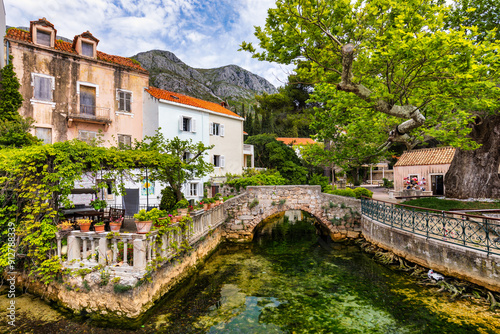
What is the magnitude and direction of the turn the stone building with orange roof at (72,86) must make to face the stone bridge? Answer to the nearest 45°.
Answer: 0° — it already faces it

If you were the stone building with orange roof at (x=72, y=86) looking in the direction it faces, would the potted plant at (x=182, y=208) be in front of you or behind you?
in front

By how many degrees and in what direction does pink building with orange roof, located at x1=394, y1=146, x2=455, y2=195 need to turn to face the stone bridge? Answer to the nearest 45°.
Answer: approximately 45° to its right

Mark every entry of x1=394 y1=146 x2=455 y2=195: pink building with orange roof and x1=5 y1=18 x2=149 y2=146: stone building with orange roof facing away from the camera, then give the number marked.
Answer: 0

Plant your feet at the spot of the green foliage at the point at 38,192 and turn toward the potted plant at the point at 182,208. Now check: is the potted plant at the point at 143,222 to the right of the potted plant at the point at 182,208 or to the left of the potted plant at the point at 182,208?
right

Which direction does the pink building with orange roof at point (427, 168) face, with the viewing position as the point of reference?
facing the viewer

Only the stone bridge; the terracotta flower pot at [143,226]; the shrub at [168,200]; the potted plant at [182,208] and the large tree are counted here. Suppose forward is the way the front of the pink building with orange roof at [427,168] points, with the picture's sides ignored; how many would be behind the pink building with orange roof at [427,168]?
0

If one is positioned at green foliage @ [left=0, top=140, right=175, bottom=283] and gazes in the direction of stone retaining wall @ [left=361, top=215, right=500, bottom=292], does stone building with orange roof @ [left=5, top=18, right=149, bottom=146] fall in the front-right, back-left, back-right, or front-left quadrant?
back-left

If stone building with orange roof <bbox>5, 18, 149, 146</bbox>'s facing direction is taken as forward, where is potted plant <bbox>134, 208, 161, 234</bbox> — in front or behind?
in front

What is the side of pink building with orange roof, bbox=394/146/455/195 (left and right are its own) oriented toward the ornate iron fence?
front

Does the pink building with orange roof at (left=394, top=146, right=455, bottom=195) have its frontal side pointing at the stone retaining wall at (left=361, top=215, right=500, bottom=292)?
yes

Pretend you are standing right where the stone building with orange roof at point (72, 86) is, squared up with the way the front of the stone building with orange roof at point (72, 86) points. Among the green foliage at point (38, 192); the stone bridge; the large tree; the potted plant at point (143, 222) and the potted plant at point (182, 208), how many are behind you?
0

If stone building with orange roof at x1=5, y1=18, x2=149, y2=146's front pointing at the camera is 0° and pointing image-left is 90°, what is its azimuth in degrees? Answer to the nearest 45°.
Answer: approximately 315°
